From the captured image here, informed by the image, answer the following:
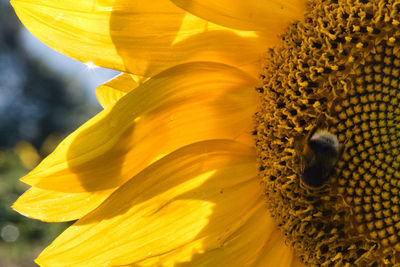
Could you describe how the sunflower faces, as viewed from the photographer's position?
facing the viewer
